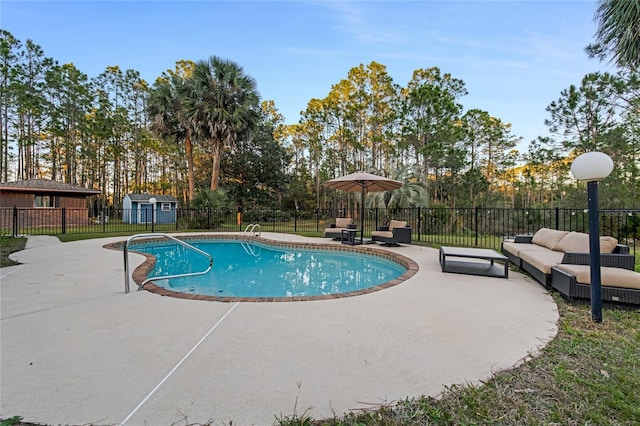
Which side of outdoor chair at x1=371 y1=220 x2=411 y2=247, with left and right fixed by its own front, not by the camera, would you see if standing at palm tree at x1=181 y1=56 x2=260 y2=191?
right

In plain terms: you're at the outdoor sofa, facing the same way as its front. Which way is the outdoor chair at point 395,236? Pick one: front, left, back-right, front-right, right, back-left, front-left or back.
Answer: right

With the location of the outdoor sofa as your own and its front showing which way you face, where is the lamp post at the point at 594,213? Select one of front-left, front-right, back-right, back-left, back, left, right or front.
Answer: front-left

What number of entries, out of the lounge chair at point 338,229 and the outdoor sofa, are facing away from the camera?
0

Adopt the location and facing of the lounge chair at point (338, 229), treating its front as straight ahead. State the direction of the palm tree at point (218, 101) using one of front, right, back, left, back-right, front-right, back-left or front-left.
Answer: right

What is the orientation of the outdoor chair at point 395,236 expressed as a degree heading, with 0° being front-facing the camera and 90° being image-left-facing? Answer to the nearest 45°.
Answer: approximately 45°

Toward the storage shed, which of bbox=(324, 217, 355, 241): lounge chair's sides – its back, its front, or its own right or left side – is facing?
right

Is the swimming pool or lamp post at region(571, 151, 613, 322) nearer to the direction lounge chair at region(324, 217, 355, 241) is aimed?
the swimming pool

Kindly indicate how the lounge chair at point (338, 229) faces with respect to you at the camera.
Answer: facing the viewer and to the left of the viewer

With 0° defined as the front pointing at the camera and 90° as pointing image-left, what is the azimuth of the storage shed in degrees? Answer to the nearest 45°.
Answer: approximately 0°

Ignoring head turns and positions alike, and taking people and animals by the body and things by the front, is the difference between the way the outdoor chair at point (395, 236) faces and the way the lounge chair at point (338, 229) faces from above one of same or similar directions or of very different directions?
same or similar directions

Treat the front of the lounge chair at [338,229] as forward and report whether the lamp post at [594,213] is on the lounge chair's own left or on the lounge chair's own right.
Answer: on the lounge chair's own left

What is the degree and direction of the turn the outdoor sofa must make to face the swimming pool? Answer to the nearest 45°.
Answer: approximately 45° to its right

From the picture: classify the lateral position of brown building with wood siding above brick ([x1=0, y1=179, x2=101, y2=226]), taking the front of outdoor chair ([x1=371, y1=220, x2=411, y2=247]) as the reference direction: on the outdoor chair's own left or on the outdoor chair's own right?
on the outdoor chair's own right

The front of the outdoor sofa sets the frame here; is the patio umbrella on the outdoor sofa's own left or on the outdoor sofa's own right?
on the outdoor sofa's own right
